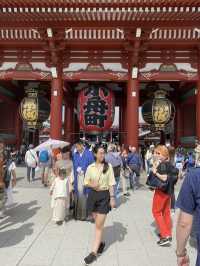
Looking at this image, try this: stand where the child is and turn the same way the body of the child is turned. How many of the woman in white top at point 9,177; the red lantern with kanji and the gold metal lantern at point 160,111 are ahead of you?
0

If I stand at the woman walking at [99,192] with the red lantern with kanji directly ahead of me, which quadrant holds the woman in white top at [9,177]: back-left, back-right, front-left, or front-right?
front-left

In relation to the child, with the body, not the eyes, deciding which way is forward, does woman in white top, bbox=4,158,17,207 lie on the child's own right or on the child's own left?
on the child's own right

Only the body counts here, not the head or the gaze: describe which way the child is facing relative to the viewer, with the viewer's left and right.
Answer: facing the viewer

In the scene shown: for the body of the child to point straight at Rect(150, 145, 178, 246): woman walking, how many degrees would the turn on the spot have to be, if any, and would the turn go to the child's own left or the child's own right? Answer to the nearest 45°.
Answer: approximately 45° to the child's own left

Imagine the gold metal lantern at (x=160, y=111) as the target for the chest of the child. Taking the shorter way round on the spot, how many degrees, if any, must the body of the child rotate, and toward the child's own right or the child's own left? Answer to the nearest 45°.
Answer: approximately 135° to the child's own left

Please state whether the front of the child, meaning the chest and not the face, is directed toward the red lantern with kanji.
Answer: no

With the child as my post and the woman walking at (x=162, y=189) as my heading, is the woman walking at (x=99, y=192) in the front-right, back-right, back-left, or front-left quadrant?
front-right

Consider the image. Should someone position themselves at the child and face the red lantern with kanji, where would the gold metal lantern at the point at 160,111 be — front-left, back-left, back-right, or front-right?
front-right

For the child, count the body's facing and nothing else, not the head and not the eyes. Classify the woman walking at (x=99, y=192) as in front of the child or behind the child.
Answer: in front

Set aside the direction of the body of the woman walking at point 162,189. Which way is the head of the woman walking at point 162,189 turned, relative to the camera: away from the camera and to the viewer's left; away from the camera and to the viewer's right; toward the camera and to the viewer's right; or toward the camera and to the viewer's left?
toward the camera and to the viewer's left
